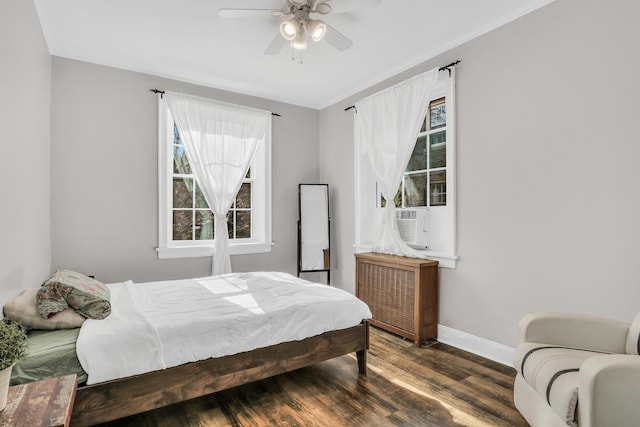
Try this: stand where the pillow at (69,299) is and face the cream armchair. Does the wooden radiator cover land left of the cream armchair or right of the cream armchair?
left

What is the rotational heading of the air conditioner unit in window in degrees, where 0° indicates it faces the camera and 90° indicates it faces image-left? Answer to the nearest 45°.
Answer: approximately 45°

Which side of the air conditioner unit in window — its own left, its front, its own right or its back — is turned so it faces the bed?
front

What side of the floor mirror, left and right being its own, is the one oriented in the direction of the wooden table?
front

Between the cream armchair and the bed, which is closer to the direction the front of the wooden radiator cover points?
the bed

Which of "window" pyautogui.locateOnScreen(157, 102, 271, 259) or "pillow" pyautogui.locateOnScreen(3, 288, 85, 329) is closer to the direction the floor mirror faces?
the pillow

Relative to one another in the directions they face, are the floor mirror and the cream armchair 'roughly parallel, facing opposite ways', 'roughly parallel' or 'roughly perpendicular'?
roughly perpendicular

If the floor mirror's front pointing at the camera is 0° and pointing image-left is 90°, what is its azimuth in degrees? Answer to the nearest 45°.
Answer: approximately 0°

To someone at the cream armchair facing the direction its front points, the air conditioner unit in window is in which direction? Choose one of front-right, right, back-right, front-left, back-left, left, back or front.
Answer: right
